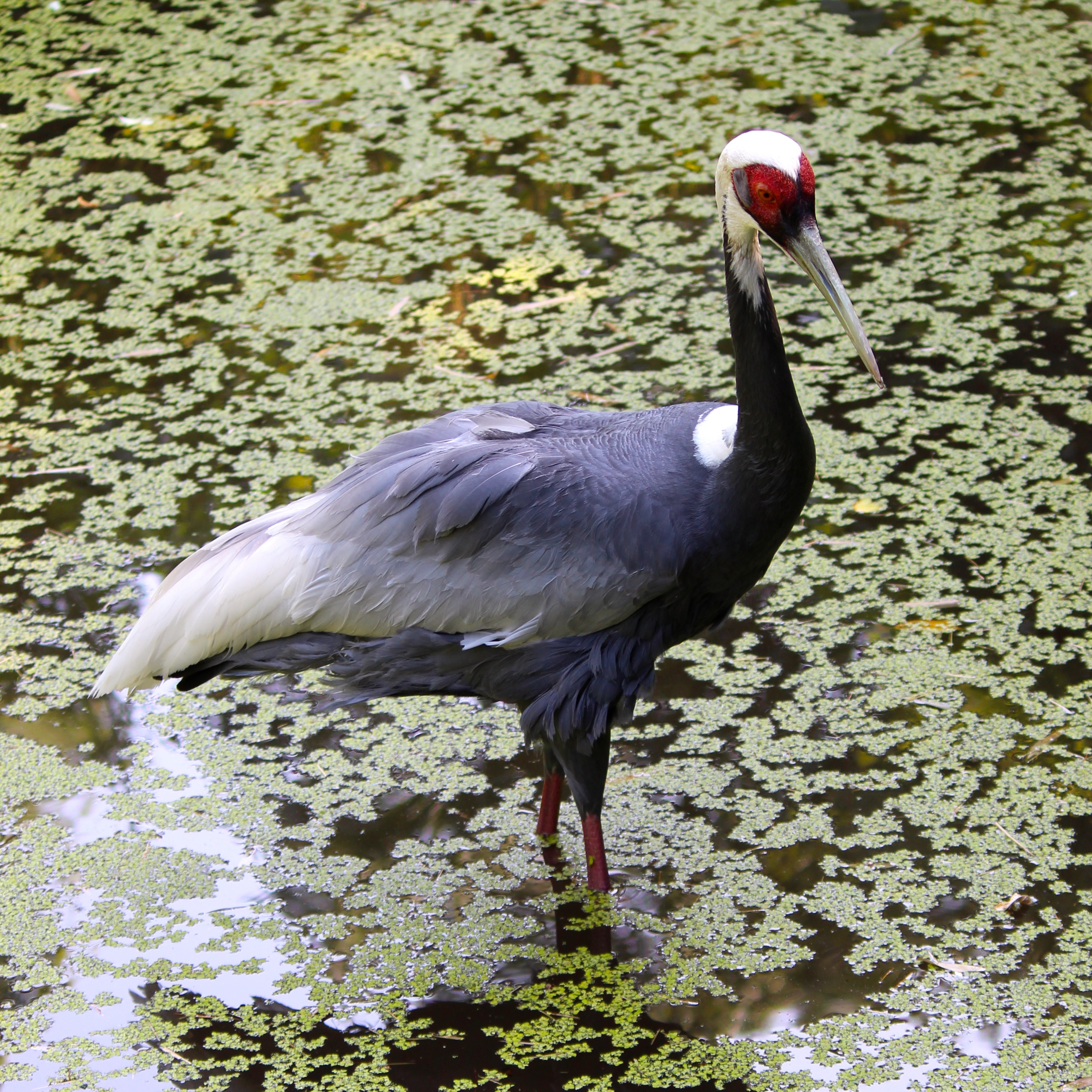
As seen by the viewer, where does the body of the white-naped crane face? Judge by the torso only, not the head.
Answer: to the viewer's right
